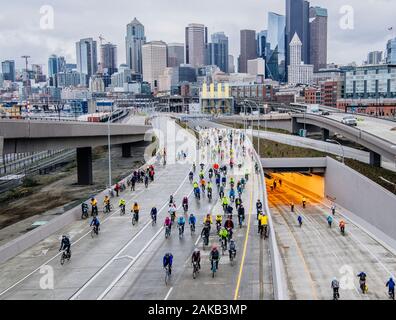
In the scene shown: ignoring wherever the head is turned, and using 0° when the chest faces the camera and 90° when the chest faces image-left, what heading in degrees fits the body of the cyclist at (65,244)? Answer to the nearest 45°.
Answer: approximately 45°

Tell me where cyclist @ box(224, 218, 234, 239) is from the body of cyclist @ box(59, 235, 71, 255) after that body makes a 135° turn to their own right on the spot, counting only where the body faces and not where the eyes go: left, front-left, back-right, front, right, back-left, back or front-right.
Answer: right

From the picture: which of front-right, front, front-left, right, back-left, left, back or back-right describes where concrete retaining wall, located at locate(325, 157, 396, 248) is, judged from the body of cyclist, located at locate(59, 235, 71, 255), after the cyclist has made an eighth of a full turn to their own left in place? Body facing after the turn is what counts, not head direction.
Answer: back-left

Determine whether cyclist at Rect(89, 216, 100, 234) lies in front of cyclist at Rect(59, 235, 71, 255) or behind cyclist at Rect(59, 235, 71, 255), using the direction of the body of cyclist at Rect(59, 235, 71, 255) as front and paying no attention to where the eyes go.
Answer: behind

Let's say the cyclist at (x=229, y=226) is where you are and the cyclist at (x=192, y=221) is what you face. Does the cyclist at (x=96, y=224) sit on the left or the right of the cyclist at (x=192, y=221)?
left

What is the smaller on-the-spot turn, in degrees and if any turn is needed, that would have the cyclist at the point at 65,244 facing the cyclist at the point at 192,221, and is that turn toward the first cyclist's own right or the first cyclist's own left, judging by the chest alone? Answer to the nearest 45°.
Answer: approximately 180°

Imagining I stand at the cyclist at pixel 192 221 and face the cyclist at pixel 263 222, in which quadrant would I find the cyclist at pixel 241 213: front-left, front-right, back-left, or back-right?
front-left
